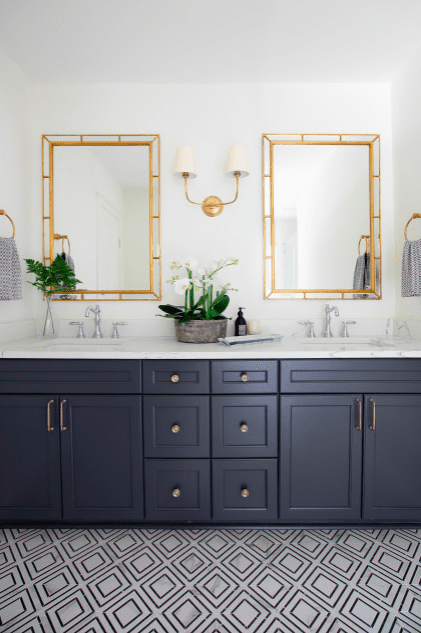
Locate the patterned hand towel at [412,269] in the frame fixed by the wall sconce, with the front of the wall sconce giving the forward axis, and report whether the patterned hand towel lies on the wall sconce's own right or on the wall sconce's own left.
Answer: on the wall sconce's own left

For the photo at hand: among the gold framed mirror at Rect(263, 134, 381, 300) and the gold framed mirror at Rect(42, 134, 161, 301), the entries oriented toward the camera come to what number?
2

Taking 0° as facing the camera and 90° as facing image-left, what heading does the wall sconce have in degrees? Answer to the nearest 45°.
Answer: approximately 0°

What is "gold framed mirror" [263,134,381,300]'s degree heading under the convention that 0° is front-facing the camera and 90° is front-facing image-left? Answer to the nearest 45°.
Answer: approximately 0°

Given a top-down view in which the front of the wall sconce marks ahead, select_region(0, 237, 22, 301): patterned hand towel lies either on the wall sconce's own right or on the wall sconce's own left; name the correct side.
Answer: on the wall sconce's own right
